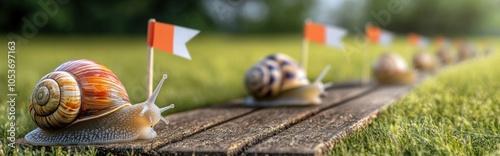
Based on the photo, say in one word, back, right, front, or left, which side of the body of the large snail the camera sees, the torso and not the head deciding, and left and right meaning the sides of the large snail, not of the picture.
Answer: right

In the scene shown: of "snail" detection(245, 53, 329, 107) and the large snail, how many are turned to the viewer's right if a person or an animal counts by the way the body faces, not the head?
2

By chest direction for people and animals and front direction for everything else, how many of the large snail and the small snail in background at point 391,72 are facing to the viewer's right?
2

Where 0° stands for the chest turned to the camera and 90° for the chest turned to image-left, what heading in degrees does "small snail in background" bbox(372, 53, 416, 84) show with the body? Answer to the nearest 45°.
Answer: approximately 270°

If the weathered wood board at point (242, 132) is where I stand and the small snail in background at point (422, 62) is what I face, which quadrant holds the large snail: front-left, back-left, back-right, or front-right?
back-left

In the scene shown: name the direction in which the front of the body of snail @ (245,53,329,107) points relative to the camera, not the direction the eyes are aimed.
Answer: to the viewer's right
